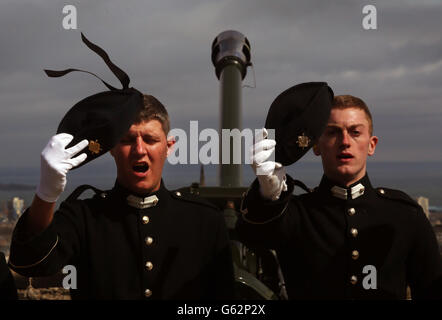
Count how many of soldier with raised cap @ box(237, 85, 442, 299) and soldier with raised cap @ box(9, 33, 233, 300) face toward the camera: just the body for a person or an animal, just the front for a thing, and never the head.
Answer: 2

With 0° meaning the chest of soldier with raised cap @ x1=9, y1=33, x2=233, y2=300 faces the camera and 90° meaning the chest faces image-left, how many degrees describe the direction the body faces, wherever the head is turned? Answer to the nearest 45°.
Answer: approximately 0°

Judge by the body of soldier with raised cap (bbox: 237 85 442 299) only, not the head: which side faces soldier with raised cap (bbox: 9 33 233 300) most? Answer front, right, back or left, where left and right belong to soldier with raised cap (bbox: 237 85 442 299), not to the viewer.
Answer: right

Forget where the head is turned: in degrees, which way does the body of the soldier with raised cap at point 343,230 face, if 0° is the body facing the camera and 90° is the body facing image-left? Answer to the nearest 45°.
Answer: approximately 0°

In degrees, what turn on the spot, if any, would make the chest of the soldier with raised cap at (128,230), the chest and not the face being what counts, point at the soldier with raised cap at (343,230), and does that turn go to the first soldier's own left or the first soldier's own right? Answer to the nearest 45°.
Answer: approximately 90° to the first soldier's own left
